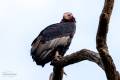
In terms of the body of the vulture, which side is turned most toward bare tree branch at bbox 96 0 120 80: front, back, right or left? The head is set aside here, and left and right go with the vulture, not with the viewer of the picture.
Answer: front
